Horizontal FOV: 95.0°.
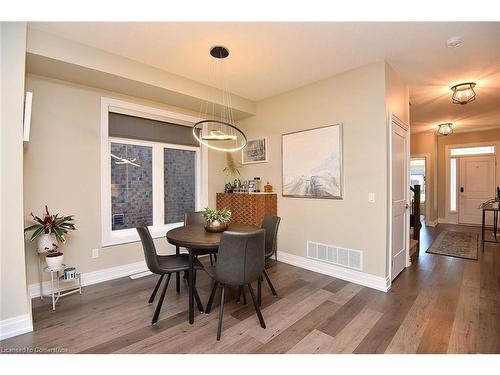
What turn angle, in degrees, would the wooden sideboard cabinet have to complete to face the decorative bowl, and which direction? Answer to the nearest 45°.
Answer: approximately 45° to its left

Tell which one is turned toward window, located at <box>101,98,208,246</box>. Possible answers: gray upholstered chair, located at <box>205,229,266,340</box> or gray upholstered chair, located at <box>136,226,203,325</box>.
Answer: gray upholstered chair, located at <box>205,229,266,340</box>

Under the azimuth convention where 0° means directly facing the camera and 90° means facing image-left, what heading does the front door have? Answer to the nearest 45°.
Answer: approximately 0°

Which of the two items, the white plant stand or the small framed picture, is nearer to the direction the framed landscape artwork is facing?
the white plant stand

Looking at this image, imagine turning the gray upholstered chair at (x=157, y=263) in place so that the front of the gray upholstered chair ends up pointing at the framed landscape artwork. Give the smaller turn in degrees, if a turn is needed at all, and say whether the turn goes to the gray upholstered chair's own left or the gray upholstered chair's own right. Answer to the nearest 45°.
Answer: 0° — it already faces it

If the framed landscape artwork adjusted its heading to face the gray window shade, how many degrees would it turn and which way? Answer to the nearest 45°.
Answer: approximately 45° to its right

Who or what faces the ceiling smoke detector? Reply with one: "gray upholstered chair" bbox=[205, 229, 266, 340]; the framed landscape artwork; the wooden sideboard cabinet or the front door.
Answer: the front door

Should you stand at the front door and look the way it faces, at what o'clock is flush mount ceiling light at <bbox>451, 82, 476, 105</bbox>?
The flush mount ceiling light is roughly at 12 o'clock from the front door.

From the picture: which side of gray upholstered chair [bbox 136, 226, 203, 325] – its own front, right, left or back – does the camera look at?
right

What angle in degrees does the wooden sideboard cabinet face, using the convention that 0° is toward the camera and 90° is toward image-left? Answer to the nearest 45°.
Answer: approximately 45°
